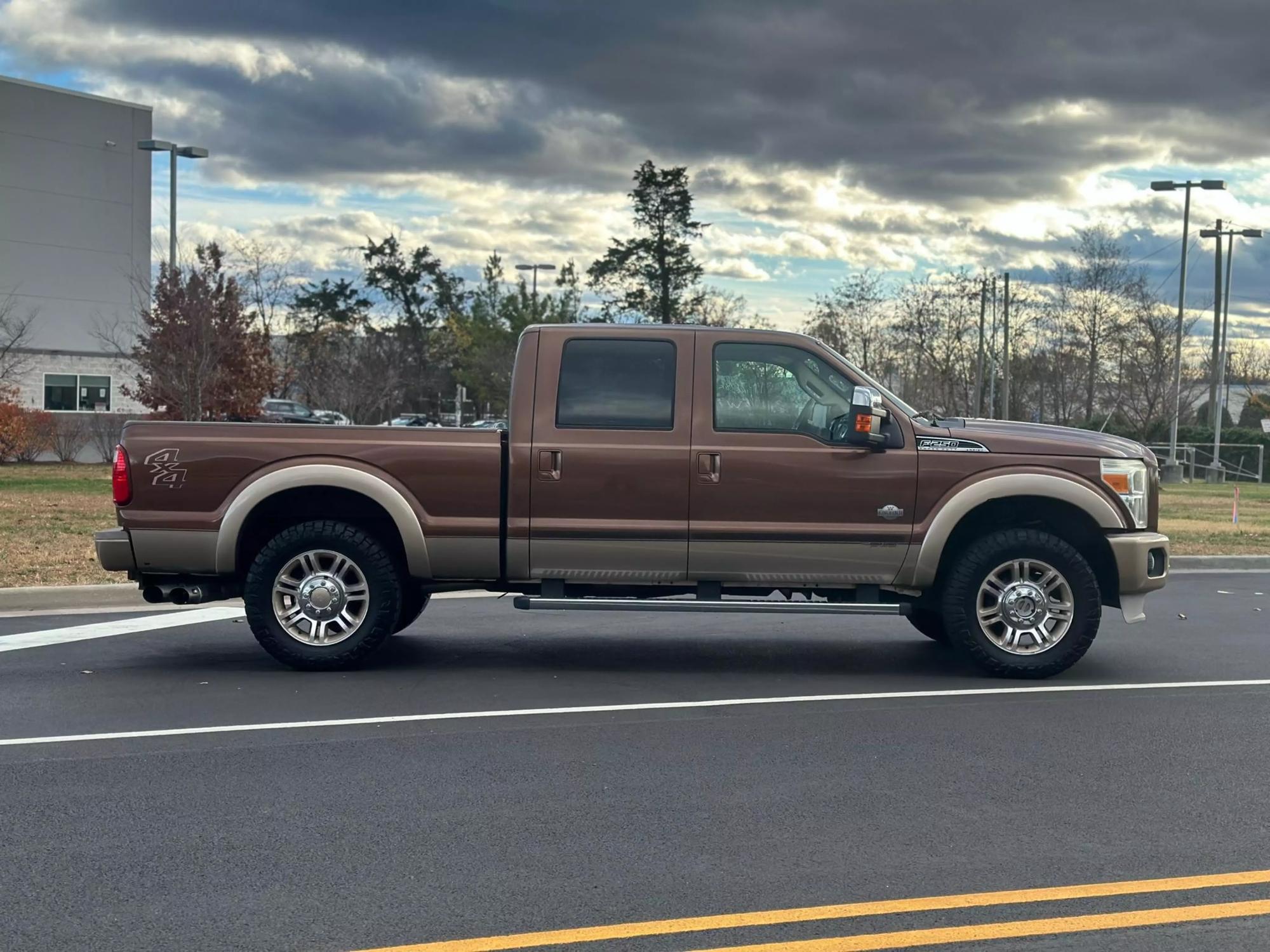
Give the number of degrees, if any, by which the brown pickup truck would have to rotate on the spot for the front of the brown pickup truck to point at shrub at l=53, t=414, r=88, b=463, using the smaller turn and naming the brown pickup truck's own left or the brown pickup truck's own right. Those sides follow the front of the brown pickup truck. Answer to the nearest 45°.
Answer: approximately 135° to the brown pickup truck's own left

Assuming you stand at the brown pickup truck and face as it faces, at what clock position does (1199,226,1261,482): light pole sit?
The light pole is roughly at 10 o'clock from the brown pickup truck.

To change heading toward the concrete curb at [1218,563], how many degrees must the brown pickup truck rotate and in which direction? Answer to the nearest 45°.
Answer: approximately 45° to its left

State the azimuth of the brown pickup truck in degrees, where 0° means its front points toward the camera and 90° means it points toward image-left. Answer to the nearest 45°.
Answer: approximately 270°

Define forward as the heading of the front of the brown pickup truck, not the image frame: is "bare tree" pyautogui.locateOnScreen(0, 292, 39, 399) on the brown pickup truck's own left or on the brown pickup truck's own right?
on the brown pickup truck's own left

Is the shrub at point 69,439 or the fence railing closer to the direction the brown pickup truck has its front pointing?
the fence railing

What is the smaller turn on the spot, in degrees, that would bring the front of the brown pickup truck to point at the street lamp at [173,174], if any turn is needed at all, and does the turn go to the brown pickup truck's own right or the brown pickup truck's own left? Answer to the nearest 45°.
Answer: approximately 135° to the brown pickup truck's own left

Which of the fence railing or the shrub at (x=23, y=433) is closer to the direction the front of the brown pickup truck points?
the fence railing

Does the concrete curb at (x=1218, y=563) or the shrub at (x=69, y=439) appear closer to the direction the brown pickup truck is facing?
the concrete curb

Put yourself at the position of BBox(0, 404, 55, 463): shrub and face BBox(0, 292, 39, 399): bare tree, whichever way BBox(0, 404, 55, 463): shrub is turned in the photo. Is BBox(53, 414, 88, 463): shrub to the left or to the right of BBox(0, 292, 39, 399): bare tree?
right
